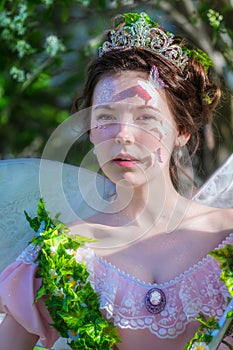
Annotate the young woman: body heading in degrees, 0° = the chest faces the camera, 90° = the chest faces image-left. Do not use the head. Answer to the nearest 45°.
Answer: approximately 0°
